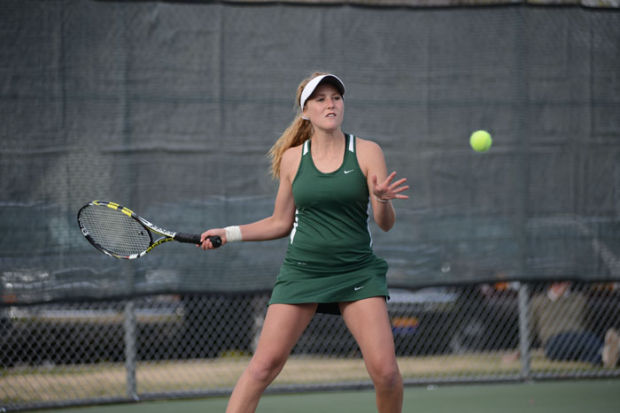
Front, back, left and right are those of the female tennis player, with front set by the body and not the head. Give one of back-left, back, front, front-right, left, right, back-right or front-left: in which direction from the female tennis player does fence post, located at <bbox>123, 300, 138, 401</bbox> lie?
back-right

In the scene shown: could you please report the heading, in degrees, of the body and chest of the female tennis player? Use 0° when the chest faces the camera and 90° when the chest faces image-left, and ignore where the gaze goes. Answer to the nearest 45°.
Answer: approximately 0°

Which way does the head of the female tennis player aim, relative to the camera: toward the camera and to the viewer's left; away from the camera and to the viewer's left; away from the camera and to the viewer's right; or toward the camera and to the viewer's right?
toward the camera and to the viewer's right

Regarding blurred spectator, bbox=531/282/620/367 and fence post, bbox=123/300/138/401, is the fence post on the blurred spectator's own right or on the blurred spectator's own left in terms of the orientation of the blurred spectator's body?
on the blurred spectator's own right

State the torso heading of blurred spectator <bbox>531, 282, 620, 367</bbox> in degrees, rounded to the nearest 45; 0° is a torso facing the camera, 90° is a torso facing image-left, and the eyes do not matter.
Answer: approximately 315°
